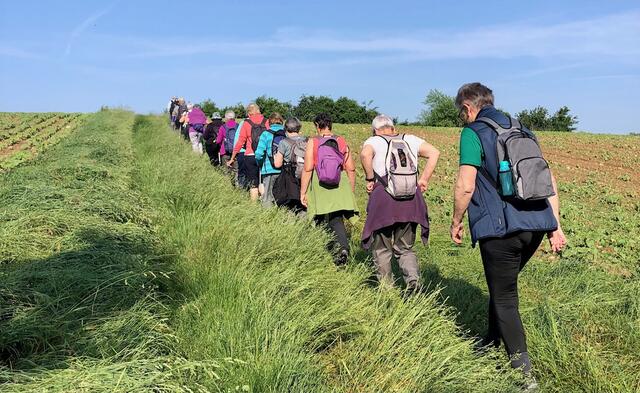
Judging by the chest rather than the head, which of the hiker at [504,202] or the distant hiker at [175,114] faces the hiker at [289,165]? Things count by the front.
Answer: the hiker at [504,202]

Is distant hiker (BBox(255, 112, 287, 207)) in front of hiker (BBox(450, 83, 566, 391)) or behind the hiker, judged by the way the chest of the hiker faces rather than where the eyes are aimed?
in front

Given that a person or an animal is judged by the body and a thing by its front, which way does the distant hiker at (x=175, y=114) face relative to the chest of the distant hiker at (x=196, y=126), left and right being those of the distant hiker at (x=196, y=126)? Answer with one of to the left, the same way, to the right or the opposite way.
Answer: the same way

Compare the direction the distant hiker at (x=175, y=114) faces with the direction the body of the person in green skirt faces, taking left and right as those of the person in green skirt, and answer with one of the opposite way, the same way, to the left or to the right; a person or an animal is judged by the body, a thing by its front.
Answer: the same way

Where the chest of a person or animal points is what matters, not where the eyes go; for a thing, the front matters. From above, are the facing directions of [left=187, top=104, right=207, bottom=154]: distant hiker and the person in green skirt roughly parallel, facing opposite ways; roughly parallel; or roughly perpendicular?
roughly parallel

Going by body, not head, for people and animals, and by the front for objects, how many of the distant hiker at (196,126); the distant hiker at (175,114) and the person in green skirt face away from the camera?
3

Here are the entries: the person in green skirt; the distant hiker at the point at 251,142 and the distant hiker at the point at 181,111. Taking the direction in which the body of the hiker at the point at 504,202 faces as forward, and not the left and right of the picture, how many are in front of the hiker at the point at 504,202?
3

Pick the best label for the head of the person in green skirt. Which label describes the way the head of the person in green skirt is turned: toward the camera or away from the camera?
away from the camera

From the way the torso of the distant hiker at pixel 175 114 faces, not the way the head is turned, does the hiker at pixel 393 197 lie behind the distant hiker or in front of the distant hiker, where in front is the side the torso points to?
behind

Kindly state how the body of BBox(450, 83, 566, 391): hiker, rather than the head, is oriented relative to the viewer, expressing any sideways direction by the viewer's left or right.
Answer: facing away from the viewer and to the left of the viewer

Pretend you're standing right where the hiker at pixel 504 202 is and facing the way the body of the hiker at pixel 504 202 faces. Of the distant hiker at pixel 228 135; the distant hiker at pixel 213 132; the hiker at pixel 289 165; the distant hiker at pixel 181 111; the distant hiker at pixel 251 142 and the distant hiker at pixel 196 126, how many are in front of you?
6

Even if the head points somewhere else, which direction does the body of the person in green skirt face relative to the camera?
away from the camera

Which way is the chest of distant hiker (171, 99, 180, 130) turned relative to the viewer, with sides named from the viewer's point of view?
facing away from the viewer

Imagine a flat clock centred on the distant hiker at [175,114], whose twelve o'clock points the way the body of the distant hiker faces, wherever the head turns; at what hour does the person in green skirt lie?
The person in green skirt is roughly at 6 o'clock from the distant hiker.

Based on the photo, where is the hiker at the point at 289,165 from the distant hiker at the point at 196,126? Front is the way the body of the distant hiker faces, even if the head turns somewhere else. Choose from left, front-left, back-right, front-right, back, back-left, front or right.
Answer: back

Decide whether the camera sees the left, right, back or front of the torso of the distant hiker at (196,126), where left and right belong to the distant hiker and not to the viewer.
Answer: back

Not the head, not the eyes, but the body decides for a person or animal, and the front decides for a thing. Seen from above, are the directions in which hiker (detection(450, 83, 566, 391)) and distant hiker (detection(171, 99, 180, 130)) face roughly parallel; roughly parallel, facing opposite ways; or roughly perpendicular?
roughly parallel

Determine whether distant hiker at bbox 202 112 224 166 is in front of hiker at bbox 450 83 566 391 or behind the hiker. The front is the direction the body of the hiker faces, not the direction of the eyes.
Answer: in front
